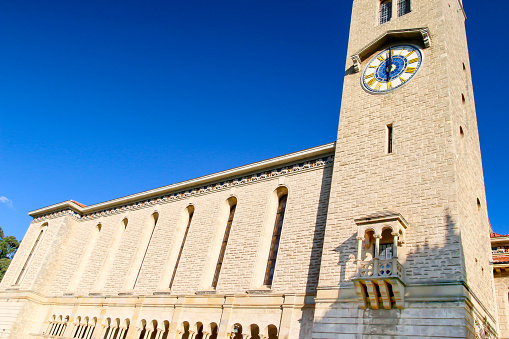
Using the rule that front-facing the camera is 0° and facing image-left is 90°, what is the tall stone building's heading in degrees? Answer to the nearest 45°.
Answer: approximately 45°
